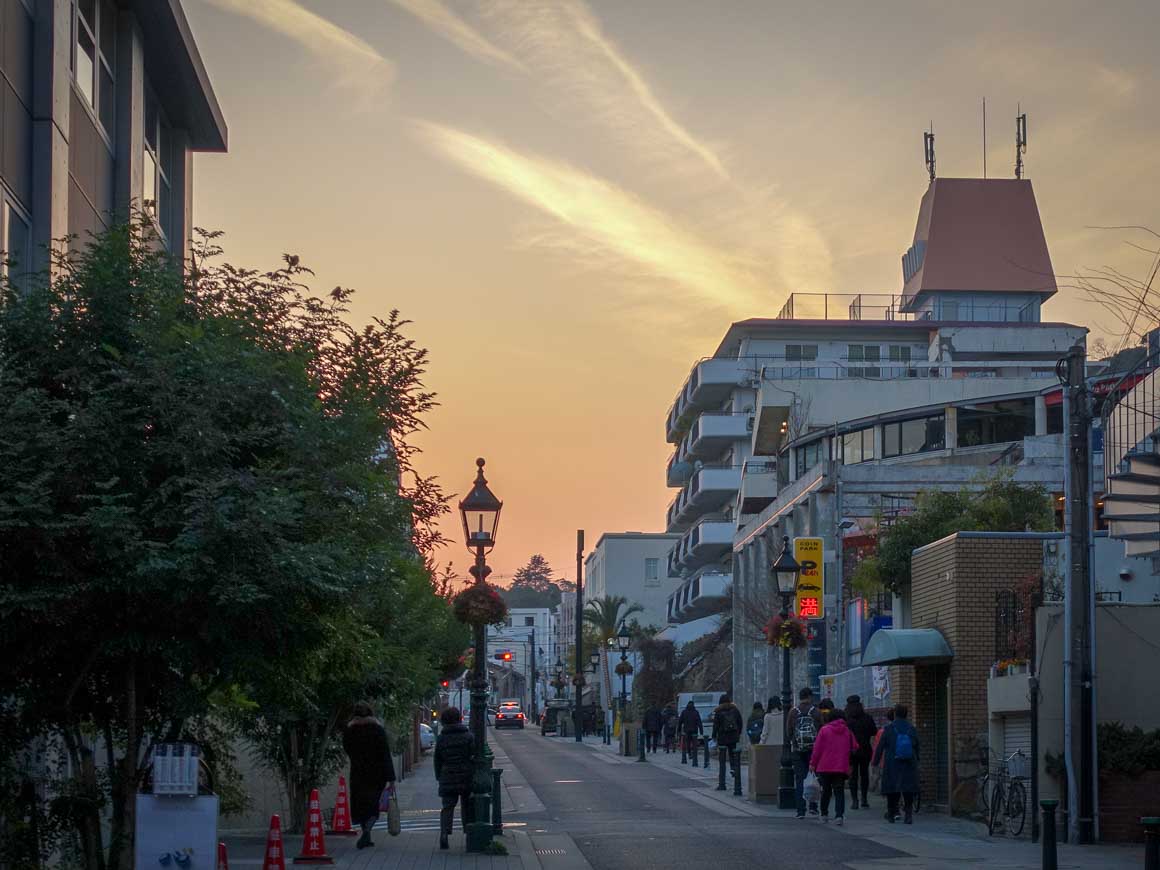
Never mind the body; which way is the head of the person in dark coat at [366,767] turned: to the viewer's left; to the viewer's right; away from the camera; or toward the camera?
away from the camera

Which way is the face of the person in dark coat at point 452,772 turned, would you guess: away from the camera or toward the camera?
away from the camera

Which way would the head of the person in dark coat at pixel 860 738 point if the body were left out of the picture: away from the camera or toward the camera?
away from the camera

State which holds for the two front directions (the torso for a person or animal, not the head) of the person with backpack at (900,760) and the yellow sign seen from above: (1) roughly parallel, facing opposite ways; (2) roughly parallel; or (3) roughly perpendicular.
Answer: roughly parallel, facing opposite ways

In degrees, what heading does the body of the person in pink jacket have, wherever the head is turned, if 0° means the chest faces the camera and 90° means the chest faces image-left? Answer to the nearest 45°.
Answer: approximately 180°

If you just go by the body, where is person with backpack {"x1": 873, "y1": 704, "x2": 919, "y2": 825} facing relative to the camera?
away from the camera

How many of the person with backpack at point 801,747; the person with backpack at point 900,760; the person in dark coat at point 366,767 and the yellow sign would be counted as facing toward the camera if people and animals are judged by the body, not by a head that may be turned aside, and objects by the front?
1

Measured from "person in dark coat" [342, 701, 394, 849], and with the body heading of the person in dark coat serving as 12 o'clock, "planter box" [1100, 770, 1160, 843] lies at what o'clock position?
The planter box is roughly at 3 o'clock from the person in dark coat.

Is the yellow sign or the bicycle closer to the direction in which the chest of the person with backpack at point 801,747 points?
the yellow sign

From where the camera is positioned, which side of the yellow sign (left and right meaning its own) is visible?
front

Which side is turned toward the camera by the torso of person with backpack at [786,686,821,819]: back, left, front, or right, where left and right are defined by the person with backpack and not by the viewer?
back

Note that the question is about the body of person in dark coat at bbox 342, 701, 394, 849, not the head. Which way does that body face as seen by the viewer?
away from the camera
